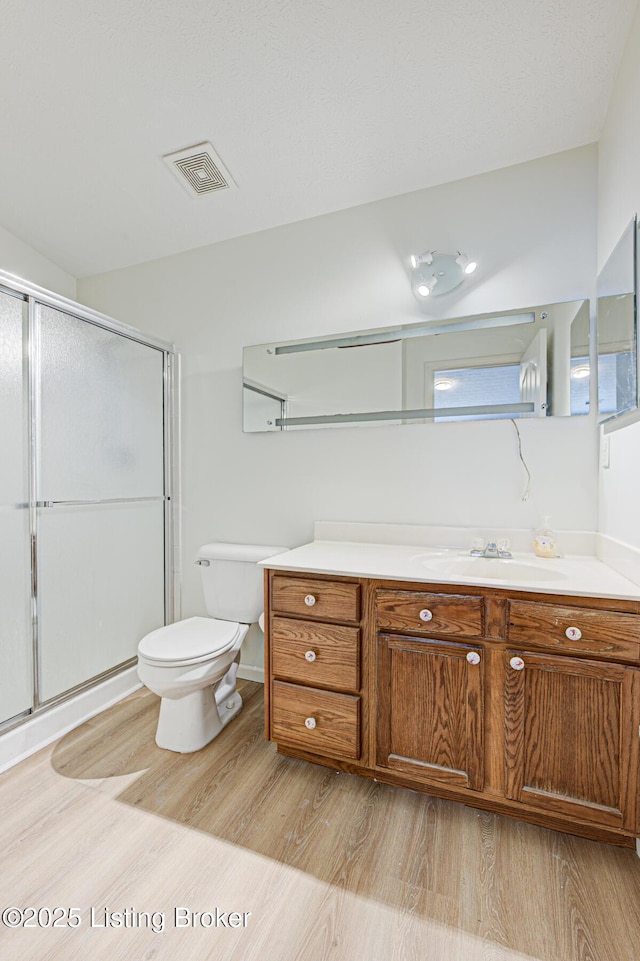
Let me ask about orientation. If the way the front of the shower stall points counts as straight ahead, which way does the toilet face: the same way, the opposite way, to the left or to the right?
to the right

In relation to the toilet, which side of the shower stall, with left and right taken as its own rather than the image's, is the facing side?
front

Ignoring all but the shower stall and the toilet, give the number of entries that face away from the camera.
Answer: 0

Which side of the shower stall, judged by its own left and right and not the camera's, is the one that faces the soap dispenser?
front

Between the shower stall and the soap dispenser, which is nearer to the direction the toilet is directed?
the shower stall

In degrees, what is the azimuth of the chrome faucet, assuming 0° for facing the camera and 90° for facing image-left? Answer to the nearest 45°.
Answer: approximately 0°

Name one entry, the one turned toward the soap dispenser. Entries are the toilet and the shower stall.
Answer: the shower stall

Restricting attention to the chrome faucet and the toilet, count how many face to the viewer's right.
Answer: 0

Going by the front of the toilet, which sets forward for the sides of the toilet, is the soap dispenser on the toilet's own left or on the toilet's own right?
on the toilet's own left

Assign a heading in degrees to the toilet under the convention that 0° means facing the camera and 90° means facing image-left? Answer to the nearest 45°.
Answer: approximately 45°

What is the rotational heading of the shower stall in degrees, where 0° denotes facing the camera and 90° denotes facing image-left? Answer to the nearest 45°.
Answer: approximately 315°
